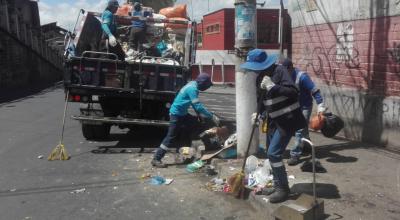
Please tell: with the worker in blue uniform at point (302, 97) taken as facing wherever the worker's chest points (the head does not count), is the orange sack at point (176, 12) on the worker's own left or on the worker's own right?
on the worker's own right

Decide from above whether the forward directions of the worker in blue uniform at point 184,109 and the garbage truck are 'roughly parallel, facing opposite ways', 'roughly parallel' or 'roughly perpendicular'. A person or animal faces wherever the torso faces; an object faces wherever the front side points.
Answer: roughly perpendicular

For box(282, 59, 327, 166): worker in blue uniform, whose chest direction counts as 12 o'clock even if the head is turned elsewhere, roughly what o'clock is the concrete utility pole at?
The concrete utility pole is roughly at 12 o'clock from the worker in blue uniform.

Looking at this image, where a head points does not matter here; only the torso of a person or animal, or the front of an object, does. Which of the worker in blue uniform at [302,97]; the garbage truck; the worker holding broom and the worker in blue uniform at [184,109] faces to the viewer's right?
the worker in blue uniform at [184,109]

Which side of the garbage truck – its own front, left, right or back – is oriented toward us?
back

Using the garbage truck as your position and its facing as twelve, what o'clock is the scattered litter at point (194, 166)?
The scattered litter is roughly at 5 o'clock from the garbage truck.

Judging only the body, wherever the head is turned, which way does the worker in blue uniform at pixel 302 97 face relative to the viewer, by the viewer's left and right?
facing to the left of the viewer

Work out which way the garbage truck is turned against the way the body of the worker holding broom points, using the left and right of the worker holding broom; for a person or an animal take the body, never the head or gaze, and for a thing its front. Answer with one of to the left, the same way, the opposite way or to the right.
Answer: to the right

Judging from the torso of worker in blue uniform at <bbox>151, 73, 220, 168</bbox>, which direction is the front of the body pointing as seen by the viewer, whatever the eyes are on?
to the viewer's right

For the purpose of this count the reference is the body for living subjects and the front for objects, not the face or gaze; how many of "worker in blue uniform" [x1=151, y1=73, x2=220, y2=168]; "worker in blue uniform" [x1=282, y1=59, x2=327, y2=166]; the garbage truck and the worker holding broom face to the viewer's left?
2

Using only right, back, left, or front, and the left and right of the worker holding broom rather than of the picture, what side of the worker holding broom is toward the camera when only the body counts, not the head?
left

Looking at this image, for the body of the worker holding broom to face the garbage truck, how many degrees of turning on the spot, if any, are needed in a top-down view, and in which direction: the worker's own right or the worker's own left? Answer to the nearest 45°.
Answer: approximately 45° to the worker's own right

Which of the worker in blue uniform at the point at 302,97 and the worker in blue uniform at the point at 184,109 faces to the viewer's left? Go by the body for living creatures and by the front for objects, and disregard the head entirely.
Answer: the worker in blue uniform at the point at 302,97
